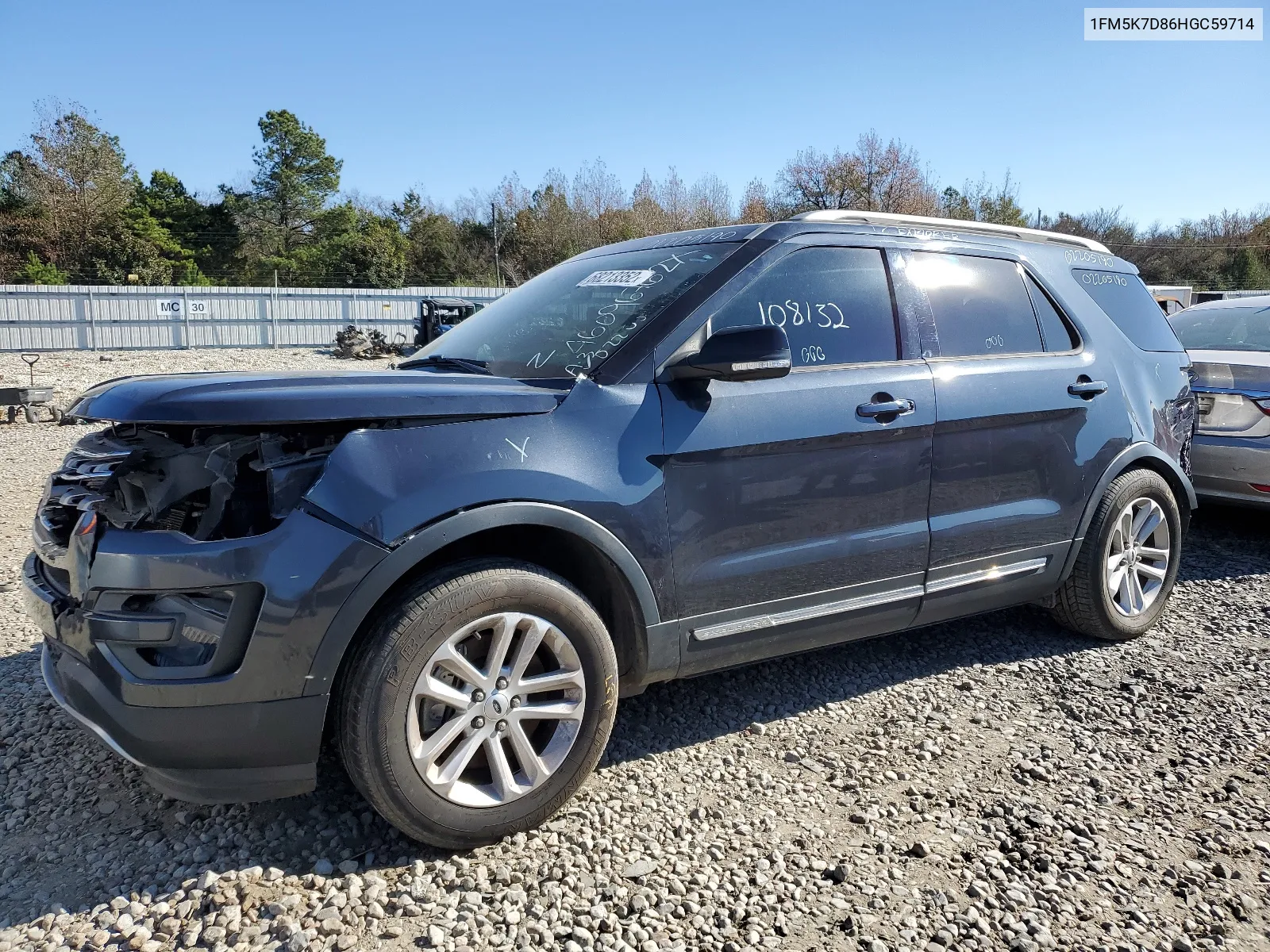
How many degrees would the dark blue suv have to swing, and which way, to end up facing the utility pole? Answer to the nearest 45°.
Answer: approximately 135° to its right

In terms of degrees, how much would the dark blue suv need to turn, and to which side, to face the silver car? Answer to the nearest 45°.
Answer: approximately 180°

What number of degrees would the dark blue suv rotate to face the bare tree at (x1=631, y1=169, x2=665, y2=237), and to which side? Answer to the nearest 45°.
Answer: approximately 135° to its right

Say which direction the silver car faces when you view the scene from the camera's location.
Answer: facing away from the viewer and to the right of the viewer

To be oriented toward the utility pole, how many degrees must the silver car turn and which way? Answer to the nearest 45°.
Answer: approximately 90° to its left

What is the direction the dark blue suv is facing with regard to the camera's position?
facing the viewer and to the left of the viewer

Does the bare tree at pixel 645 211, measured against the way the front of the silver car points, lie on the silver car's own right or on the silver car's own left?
on the silver car's own left
